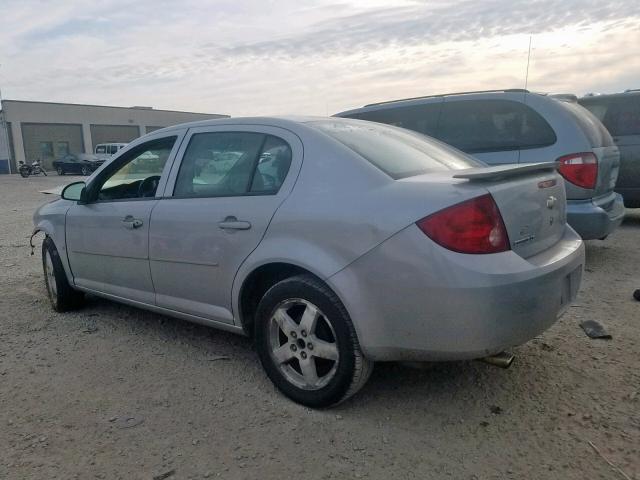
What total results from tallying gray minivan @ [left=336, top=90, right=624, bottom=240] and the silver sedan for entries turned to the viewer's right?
0

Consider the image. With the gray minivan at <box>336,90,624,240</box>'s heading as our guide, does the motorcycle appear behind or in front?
in front

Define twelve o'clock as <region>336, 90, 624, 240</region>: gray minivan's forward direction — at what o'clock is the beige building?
The beige building is roughly at 12 o'clock from the gray minivan.

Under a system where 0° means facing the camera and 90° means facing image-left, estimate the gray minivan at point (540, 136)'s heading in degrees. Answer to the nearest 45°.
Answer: approximately 135°

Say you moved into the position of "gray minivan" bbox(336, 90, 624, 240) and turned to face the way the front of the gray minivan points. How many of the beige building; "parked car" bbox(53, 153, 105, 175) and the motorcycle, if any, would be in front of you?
3

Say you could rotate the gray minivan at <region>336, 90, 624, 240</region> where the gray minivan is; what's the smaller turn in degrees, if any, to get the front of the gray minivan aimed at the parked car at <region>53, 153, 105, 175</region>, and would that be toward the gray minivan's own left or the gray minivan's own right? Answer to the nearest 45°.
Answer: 0° — it already faces it

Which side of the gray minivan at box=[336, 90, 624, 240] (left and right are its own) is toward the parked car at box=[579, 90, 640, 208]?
right

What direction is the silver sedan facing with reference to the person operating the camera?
facing away from the viewer and to the left of the viewer

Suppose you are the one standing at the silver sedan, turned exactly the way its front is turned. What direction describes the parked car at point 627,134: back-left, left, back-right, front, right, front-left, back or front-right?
right

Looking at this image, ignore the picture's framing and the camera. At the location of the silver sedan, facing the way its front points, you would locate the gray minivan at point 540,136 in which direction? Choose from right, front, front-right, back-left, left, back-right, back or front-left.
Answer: right

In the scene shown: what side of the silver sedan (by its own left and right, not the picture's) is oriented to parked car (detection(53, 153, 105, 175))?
front
